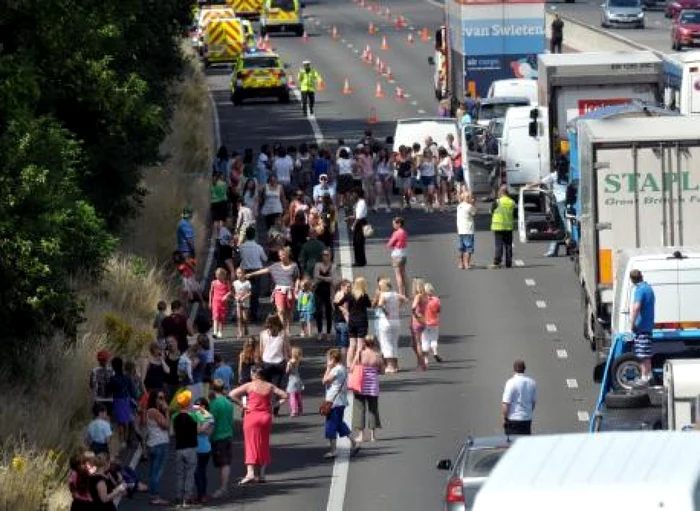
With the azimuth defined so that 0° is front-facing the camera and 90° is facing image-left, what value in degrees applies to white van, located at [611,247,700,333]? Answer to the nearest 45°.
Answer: approximately 180°

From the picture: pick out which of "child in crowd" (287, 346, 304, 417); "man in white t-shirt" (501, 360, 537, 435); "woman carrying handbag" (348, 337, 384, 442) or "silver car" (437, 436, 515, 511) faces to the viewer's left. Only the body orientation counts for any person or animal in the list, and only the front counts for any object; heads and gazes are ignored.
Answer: the child in crowd

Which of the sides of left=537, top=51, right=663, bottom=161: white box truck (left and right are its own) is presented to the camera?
back

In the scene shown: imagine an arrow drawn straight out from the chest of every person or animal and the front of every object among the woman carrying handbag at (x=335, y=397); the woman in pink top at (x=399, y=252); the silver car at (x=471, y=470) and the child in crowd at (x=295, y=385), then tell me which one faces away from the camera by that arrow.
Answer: the silver car

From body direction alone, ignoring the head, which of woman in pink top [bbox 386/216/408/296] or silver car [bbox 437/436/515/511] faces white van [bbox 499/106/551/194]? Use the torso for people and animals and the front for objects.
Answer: the silver car

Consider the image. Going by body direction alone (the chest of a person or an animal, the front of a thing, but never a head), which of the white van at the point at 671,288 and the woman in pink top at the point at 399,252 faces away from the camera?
the white van

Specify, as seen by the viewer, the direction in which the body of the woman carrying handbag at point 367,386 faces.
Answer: away from the camera
